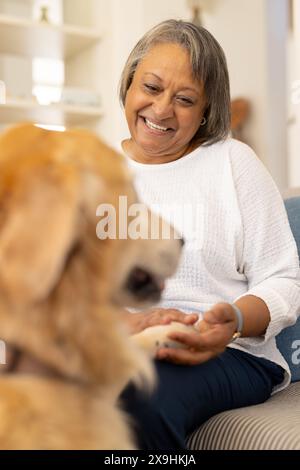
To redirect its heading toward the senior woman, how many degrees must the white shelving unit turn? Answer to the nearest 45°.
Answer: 0° — it already faces them

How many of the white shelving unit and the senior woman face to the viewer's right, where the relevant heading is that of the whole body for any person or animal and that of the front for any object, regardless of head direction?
0

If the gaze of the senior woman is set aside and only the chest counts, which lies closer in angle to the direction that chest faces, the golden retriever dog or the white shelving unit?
the golden retriever dog

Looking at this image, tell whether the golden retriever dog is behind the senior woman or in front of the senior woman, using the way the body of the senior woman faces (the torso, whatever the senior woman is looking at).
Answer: in front

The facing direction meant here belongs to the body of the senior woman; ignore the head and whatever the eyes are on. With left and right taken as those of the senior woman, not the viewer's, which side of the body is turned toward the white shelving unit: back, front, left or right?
right

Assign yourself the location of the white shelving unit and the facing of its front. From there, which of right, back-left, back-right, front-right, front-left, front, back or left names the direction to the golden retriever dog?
front

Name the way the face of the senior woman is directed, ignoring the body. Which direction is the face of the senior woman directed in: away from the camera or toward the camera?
toward the camera
